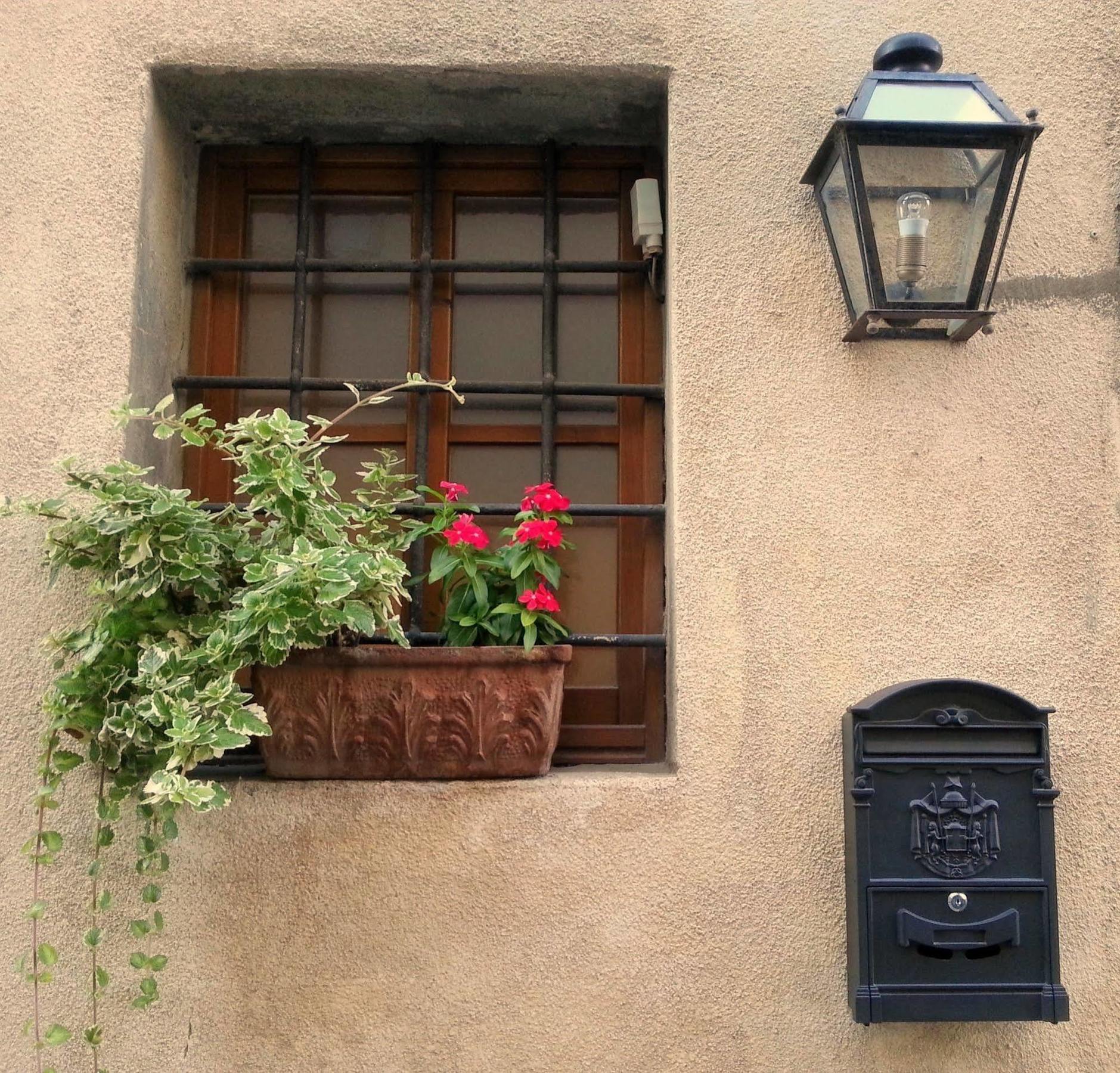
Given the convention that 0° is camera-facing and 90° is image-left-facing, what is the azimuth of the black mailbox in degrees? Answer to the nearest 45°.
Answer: approximately 0°

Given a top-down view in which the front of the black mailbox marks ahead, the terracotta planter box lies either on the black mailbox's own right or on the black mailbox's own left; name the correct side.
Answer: on the black mailbox's own right

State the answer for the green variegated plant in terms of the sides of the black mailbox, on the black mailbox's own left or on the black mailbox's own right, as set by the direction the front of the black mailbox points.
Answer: on the black mailbox's own right
